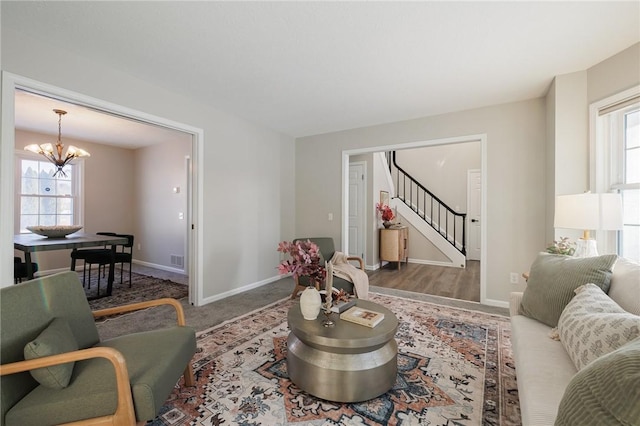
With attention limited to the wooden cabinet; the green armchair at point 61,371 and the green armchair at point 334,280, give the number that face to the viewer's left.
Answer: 0

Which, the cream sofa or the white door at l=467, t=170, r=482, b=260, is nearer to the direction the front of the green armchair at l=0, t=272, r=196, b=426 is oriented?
the cream sofa

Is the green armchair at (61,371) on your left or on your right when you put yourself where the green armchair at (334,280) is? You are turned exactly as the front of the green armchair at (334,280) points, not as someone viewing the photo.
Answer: on your right

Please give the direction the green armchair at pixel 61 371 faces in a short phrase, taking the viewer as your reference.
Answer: facing the viewer and to the right of the viewer

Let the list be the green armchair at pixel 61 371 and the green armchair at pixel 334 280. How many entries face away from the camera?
0

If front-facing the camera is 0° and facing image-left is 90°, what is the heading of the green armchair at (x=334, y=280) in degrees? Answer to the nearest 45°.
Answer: approximately 315°

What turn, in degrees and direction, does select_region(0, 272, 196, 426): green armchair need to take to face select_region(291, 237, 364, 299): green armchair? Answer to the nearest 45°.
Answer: approximately 45° to its left

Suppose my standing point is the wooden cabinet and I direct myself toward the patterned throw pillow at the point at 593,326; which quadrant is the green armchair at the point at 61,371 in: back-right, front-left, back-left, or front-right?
front-right

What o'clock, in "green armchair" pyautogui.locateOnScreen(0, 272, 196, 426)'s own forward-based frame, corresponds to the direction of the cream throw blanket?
The cream throw blanket is roughly at 10 o'clock from the green armchair.

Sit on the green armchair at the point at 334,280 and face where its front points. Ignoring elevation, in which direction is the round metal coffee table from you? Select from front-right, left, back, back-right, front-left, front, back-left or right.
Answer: front-right
